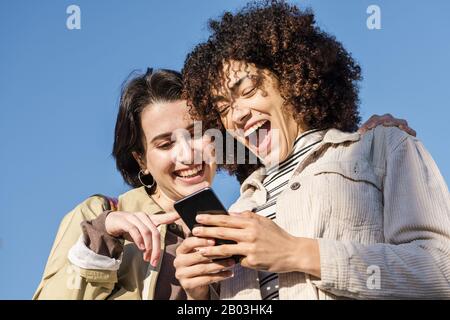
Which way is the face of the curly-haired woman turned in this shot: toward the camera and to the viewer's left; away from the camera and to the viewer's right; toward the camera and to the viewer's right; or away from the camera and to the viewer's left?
toward the camera and to the viewer's left

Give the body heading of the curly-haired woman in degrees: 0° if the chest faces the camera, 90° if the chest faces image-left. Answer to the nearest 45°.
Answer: approximately 45°
